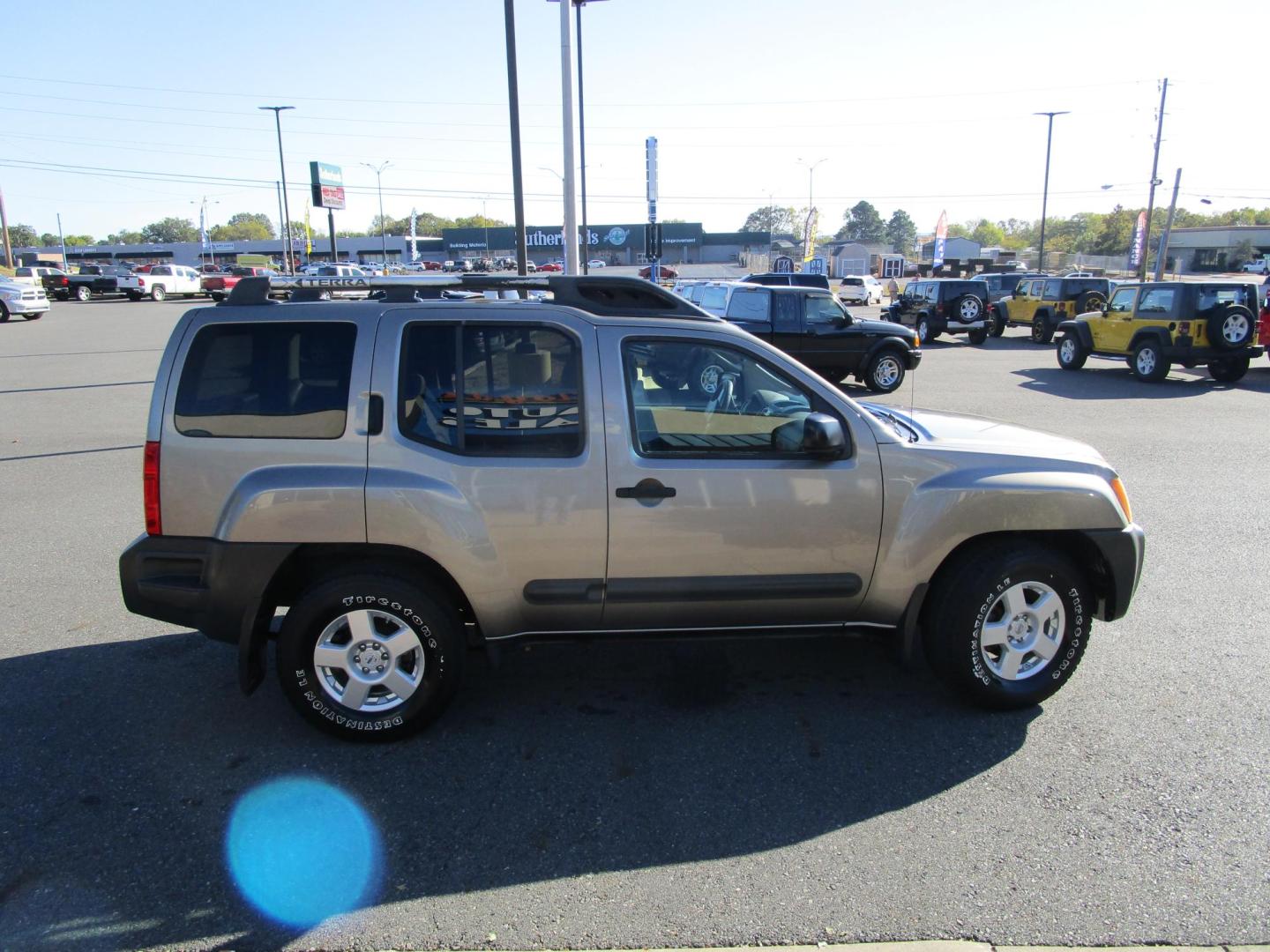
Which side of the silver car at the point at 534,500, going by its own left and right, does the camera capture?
right

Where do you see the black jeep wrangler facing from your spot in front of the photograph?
facing away from the viewer and to the left of the viewer

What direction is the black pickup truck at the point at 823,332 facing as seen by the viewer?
to the viewer's right

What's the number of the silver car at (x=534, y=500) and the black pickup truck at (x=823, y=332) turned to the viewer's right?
2

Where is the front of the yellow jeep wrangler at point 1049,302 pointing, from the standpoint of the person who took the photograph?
facing away from the viewer and to the left of the viewer

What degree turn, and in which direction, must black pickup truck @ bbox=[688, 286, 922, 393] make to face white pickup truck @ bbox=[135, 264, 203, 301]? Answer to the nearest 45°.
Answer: approximately 135° to its left

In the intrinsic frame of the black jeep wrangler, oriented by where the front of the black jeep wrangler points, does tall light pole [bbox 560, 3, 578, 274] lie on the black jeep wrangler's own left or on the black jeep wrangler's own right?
on the black jeep wrangler's own left

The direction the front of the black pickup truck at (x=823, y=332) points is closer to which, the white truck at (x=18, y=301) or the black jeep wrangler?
the black jeep wrangler

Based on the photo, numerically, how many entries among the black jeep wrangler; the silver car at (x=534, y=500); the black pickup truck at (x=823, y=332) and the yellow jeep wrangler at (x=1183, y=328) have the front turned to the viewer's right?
2

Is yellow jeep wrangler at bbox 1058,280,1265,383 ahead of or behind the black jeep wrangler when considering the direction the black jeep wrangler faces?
behind

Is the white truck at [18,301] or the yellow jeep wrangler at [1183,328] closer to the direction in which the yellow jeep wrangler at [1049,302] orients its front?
the white truck

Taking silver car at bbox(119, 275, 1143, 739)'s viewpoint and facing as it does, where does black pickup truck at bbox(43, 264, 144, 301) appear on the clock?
The black pickup truck is roughly at 8 o'clock from the silver car.

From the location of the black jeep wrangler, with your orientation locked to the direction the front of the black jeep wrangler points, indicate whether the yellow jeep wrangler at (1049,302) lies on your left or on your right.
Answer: on your right

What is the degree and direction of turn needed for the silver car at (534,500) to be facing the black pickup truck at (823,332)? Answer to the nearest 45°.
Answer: approximately 90° to its left
